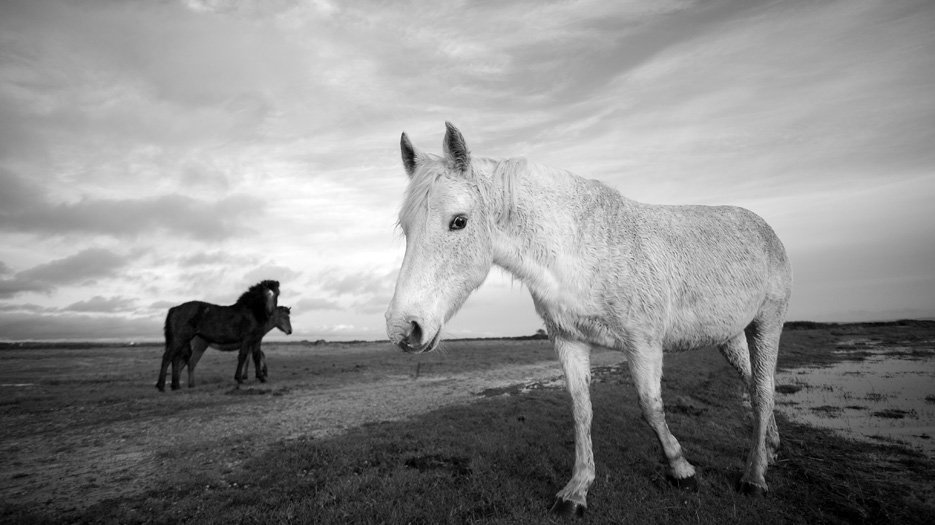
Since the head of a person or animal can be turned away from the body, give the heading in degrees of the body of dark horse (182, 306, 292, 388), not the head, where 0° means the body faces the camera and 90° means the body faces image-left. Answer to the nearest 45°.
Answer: approximately 270°

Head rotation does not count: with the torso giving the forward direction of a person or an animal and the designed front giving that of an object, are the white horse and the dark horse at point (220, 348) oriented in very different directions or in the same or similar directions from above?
very different directions

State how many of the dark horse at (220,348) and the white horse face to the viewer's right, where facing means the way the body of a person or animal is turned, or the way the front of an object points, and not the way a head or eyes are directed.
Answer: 1

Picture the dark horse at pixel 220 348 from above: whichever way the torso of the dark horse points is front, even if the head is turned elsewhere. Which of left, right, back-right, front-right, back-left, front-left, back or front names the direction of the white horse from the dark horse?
right

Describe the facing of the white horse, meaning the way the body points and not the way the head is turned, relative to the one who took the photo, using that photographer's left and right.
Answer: facing the viewer and to the left of the viewer

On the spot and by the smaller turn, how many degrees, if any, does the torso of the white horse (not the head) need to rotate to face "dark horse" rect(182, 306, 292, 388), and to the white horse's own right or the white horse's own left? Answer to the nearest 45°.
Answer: approximately 90° to the white horse's own right
